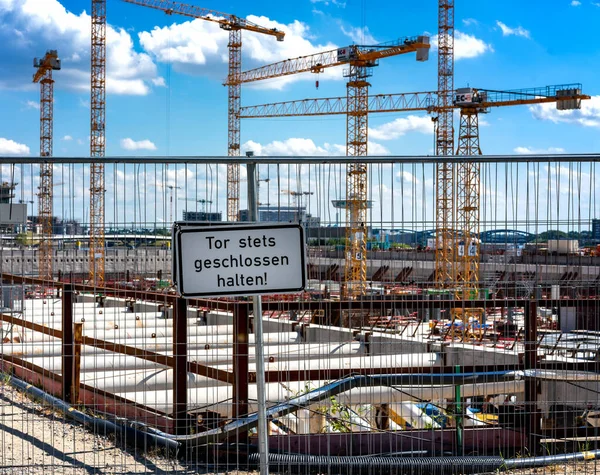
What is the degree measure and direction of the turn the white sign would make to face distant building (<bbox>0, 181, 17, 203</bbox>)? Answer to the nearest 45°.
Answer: approximately 135° to its right

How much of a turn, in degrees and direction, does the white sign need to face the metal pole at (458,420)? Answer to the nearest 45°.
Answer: approximately 135° to its left

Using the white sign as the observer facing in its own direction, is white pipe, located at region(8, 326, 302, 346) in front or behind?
behind

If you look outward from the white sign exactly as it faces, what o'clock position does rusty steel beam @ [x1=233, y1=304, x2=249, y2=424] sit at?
The rusty steel beam is roughly at 6 o'clock from the white sign.

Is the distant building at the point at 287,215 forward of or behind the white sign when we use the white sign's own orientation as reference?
behind

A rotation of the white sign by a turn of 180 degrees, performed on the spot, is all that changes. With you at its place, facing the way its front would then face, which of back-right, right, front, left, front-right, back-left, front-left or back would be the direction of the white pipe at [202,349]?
front

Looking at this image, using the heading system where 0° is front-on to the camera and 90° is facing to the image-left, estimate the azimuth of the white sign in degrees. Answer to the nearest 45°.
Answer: approximately 0°

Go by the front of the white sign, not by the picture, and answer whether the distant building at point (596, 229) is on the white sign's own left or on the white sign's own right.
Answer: on the white sign's own left

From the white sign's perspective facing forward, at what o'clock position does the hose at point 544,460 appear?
The hose is roughly at 8 o'clock from the white sign.

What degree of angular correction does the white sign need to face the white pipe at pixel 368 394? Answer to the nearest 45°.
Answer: approximately 135° to its left
